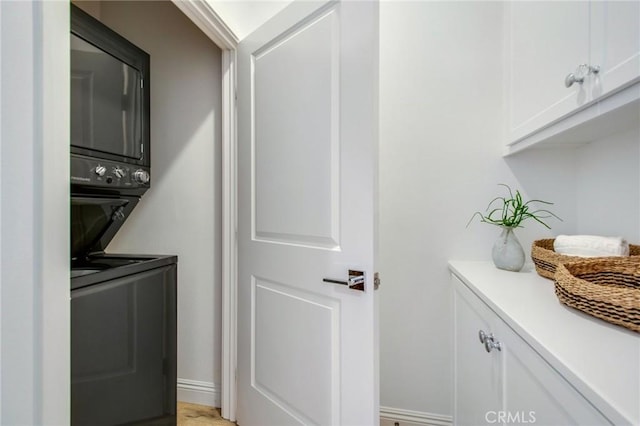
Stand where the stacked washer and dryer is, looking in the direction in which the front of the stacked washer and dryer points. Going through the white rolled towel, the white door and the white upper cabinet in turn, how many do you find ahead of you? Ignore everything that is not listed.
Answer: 3

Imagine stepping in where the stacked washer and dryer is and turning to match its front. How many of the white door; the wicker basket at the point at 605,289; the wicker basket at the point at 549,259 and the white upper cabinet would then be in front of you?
4

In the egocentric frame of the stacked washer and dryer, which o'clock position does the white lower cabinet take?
The white lower cabinet is roughly at 12 o'clock from the stacked washer and dryer.

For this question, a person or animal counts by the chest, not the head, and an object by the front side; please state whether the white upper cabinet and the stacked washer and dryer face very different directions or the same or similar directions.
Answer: very different directions

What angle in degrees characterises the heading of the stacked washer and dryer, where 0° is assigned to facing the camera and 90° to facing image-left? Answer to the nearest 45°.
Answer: approximately 315°

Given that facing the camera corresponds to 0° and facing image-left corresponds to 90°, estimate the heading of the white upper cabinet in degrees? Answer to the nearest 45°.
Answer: approximately 45°
